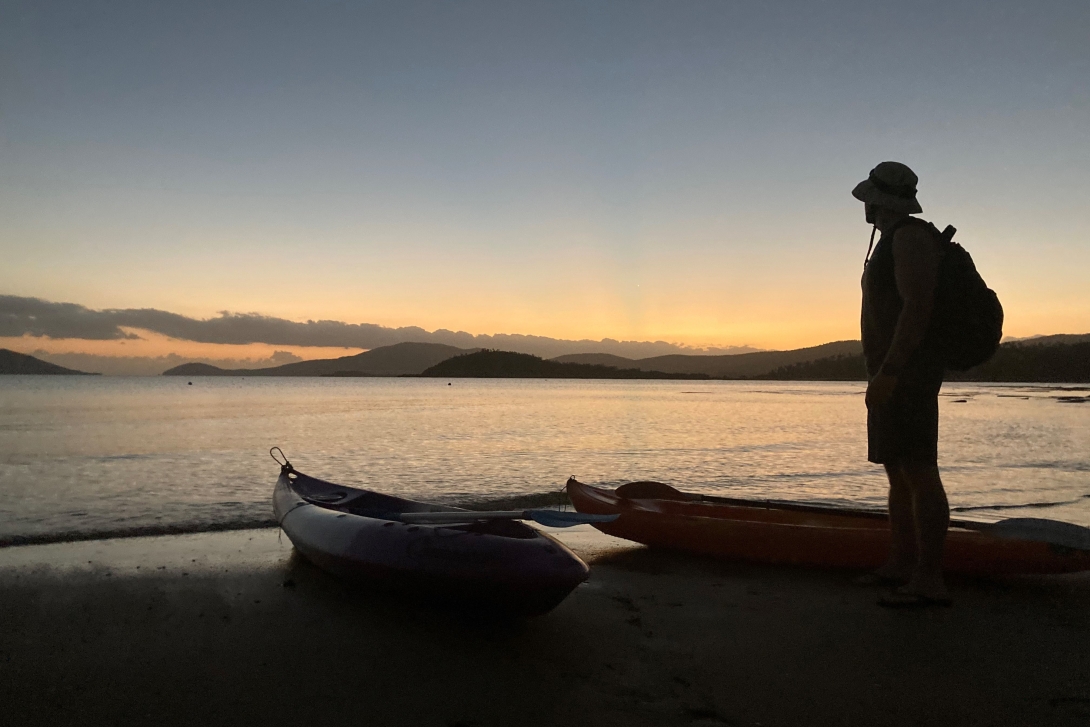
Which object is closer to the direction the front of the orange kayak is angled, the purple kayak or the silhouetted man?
the purple kayak

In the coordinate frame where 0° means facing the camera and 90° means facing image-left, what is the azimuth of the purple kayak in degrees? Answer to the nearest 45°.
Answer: approximately 135°

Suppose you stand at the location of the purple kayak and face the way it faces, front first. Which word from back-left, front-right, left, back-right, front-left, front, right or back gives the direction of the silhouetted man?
back-right

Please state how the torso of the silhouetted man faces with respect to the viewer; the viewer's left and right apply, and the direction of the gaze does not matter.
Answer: facing to the left of the viewer

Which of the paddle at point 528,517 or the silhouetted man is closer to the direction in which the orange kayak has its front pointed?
the paddle

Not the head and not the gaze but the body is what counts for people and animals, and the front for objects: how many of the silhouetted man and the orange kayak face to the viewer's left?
2

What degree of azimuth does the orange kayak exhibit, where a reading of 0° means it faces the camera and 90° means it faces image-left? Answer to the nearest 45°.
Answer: approximately 90°

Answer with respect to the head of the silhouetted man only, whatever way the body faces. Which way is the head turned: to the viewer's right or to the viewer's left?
to the viewer's left
